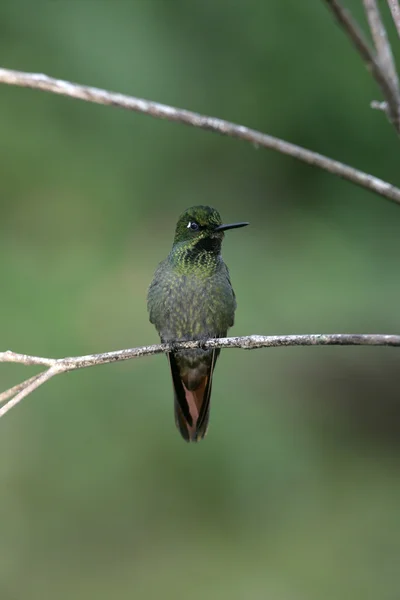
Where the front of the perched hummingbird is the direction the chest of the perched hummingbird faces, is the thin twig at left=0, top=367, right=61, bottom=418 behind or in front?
in front

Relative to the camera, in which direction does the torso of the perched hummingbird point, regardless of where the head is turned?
toward the camera
